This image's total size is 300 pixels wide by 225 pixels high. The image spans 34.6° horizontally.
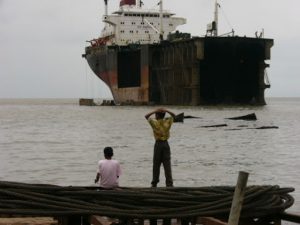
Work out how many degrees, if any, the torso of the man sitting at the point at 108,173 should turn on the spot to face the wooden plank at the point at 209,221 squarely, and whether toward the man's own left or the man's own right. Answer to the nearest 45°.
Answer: approximately 135° to the man's own right

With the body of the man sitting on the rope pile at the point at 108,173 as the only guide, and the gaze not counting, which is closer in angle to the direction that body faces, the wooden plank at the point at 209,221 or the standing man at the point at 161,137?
the standing man

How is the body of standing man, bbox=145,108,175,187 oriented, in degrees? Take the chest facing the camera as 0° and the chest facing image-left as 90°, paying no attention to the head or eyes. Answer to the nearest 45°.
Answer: approximately 180°

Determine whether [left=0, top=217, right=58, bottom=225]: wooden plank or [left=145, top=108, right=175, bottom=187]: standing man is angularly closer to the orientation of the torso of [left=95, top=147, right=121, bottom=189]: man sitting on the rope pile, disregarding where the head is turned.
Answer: the standing man

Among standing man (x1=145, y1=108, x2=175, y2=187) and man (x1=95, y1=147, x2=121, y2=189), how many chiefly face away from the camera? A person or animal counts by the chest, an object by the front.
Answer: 2

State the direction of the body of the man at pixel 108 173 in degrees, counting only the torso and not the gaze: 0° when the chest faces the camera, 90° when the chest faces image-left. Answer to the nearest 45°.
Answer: approximately 180°

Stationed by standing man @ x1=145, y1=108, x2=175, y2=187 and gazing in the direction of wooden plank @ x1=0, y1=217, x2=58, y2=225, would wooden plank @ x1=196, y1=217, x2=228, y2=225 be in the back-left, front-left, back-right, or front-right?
front-left

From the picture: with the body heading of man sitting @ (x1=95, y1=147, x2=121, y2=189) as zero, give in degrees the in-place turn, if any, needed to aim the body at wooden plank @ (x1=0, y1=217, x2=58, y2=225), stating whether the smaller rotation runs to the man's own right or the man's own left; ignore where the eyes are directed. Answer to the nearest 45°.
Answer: approximately 135° to the man's own left

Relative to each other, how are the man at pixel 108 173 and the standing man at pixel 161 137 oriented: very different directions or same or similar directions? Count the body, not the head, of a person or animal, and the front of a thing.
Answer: same or similar directions

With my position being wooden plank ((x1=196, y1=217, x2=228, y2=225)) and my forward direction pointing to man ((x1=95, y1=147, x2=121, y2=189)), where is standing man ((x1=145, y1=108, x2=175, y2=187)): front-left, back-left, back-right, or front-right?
front-right

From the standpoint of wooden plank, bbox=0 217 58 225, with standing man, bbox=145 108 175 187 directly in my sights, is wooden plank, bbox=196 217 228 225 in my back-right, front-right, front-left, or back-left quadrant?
front-right

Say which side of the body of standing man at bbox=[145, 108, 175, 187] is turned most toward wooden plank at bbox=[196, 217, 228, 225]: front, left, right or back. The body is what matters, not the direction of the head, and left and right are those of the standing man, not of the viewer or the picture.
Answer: back
